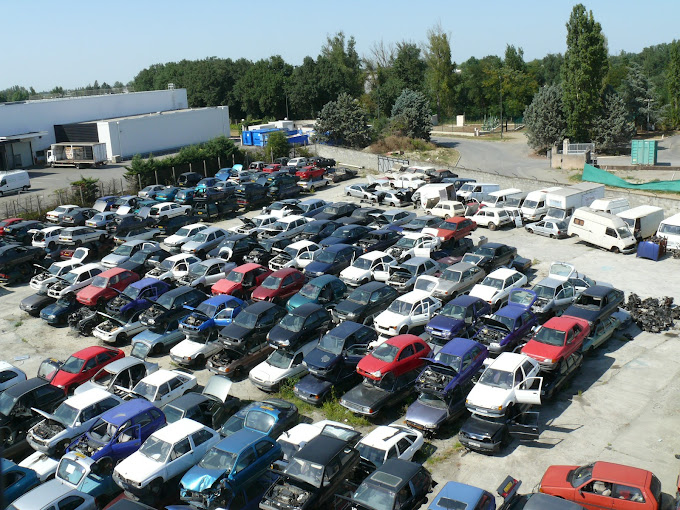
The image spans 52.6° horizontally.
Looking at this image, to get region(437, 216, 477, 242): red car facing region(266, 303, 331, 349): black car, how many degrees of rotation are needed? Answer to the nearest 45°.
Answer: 0° — it already faces it

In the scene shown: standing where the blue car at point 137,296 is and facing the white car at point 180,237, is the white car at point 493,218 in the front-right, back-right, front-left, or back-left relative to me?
front-right

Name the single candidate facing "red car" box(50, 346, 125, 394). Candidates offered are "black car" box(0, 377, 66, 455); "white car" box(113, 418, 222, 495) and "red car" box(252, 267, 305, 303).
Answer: "red car" box(252, 267, 305, 303)

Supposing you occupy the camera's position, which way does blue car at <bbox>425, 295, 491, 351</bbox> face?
facing the viewer and to the left of the viewer

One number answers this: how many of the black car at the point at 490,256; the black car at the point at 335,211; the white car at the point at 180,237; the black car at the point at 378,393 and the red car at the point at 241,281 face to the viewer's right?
0

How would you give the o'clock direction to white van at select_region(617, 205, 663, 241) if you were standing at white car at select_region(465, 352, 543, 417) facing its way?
The white van is roughly at 5 o'clock from the white car.

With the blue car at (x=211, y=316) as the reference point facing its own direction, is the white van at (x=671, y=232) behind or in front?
behind

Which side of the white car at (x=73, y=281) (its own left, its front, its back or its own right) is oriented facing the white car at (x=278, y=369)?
left

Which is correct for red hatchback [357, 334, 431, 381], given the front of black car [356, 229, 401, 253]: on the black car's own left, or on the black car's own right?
on the black car's own left

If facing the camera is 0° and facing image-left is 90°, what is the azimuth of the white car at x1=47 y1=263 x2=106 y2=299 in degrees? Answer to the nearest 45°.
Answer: approximately 45°

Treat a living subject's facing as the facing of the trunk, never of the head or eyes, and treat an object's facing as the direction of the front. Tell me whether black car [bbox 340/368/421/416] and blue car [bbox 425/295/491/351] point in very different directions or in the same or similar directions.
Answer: same or similar directions

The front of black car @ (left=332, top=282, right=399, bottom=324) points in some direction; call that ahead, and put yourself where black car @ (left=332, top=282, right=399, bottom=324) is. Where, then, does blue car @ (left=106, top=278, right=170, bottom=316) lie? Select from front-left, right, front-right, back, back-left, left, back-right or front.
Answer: front-right

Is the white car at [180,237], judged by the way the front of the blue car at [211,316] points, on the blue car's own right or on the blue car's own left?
on the blue car's own right

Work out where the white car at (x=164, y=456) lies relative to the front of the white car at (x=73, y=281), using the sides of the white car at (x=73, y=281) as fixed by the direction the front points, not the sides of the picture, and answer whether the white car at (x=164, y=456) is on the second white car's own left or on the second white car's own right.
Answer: on the second white car's own left

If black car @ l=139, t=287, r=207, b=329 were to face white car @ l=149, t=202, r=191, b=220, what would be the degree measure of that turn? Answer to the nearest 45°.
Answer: approximately 135° to its right

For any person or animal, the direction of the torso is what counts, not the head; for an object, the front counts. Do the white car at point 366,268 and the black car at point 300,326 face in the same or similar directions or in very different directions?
same or similar directions

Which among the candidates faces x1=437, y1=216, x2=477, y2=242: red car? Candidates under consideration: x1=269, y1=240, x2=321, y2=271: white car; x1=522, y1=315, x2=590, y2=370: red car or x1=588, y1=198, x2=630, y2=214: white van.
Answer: the white van

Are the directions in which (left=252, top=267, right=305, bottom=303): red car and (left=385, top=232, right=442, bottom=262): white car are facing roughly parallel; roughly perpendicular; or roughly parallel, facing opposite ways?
roughly parallel

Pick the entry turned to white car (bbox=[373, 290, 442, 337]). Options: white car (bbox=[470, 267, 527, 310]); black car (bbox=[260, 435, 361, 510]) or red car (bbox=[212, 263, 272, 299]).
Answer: white car (bbox=[470, 267, 527, 310])

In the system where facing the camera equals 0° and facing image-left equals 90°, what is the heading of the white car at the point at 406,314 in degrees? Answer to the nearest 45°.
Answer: approximately 45°

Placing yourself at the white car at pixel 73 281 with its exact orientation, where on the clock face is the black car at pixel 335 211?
The black car is roughly at 7 o'clock from the white car.

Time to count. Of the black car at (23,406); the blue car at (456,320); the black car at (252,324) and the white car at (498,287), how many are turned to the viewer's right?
0
